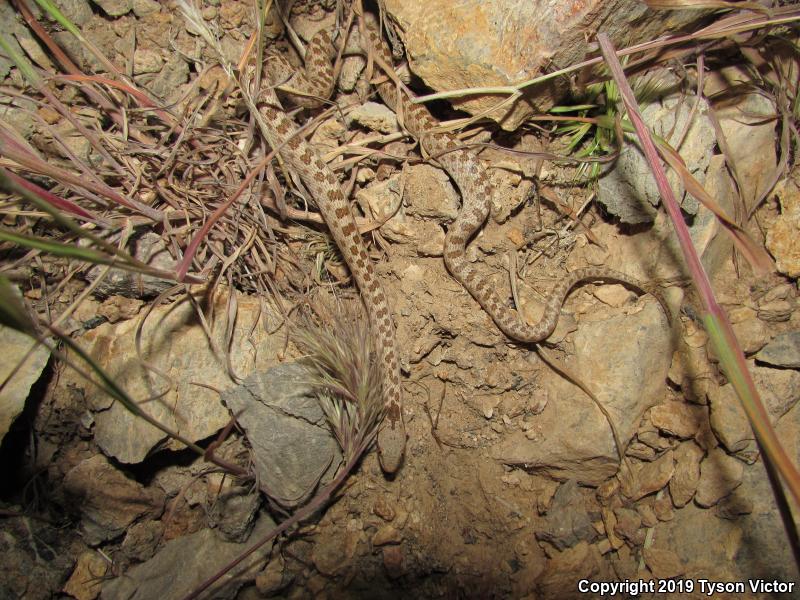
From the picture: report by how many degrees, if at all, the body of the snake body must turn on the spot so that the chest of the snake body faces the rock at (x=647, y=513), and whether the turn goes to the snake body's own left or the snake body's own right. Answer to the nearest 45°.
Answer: approximately 90° to the snake body's own left

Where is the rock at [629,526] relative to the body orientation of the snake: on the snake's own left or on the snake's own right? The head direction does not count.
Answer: on the snake's own left

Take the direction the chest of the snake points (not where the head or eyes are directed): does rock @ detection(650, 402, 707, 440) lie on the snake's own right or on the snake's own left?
on the snake's own left

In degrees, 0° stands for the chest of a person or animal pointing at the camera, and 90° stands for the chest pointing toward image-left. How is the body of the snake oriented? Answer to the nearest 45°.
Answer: approximately 0°

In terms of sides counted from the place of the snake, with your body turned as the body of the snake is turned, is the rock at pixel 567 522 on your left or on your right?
on your left

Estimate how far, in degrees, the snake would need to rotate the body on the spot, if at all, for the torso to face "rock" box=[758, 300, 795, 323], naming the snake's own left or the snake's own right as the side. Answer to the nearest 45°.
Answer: approximately 90° to the snake's own left

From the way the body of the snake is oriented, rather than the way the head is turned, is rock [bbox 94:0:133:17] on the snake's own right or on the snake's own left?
on the snake's own right
